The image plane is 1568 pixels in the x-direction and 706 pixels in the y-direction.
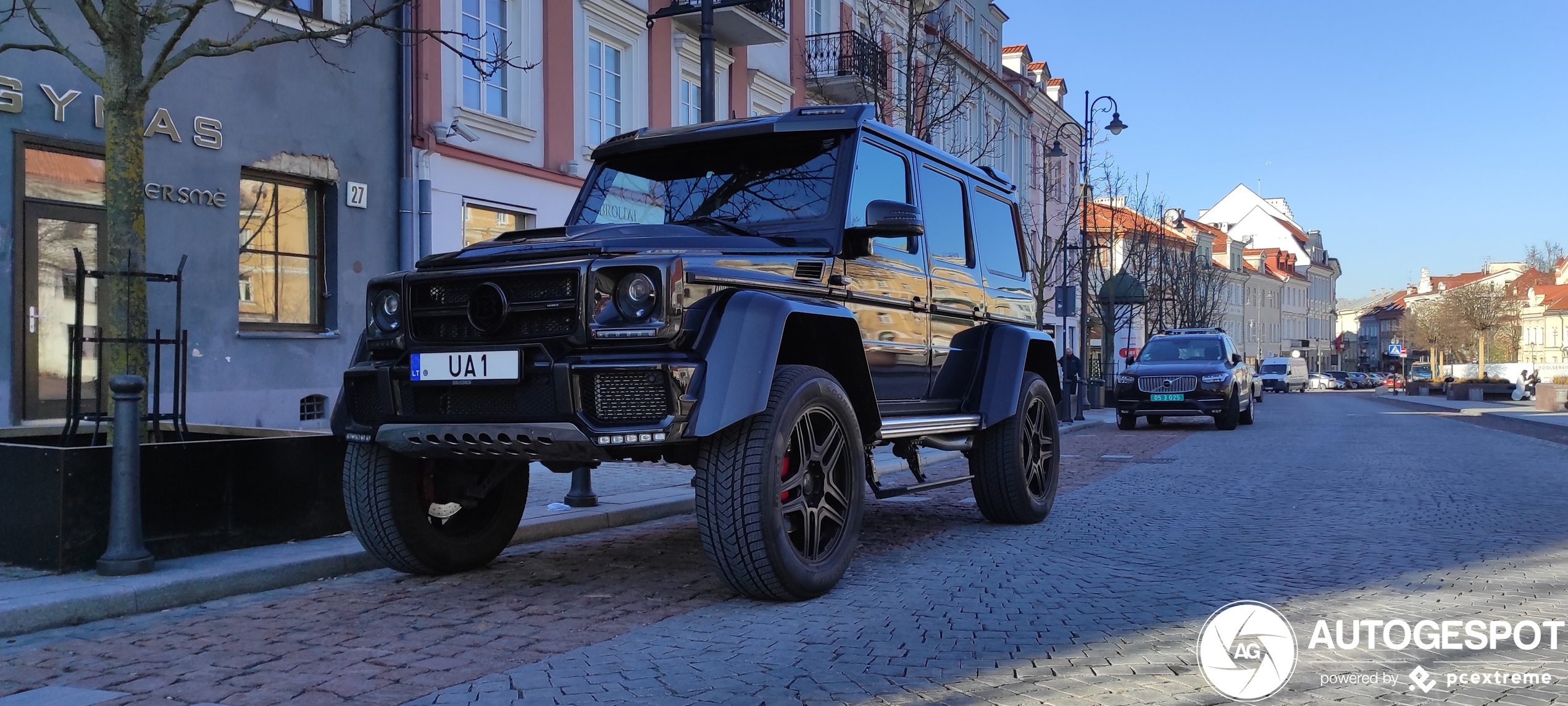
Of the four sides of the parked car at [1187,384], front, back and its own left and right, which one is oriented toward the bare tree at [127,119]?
front

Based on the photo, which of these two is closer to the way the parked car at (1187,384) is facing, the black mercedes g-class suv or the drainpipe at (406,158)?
the black mercedes g-class suv

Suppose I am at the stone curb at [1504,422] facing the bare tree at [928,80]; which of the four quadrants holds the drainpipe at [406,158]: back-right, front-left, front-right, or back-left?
front-left

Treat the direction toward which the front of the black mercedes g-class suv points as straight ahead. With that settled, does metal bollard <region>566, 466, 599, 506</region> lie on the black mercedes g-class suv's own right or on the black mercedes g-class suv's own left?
on the black mercedes g-class suv's own right

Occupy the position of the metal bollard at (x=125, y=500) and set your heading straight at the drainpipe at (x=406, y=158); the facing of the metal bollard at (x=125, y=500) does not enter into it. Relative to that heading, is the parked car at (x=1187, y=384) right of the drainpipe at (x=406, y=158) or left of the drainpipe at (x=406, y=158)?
right

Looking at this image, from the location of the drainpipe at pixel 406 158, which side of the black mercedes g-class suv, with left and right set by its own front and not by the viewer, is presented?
right

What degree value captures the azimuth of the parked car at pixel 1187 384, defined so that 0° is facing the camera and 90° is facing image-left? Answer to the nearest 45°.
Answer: approximately 0°

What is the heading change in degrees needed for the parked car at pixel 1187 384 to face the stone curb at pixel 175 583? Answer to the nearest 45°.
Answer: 0° — it already faces it

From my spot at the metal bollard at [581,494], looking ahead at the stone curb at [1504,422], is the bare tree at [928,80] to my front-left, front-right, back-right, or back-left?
front-left

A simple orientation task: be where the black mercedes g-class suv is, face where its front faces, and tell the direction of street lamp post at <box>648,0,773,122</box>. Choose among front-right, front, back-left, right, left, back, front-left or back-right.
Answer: back-right

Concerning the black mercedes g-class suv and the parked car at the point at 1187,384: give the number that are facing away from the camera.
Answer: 0

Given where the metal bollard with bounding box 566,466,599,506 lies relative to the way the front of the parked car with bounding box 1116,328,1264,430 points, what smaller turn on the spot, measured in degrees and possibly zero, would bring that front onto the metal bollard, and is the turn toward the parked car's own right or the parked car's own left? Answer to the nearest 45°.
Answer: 0° — it already faces it

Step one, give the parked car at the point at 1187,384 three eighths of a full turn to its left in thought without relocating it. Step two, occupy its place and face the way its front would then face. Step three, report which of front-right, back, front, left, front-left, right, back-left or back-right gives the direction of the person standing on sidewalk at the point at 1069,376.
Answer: left

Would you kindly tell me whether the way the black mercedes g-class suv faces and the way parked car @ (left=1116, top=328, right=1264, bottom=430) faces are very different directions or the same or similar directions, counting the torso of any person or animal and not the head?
same or similar directions

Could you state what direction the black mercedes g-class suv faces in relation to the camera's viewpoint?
facing the viewer and to the left of the viewer
